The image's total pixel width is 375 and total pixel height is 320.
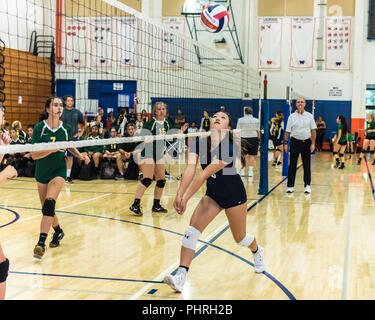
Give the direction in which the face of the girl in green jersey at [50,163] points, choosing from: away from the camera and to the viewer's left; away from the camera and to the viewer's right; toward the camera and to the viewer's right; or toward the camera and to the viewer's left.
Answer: toward the camera and to the viewer's right

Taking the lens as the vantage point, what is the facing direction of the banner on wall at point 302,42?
facing the viewer

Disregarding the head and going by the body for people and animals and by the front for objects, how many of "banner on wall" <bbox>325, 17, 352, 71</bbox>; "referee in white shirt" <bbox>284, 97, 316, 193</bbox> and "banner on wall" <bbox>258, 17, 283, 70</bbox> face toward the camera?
3

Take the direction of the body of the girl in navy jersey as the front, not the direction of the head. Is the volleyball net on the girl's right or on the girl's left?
on the girl's right

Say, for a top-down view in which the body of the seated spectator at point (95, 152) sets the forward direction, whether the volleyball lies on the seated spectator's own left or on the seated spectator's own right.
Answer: on the seated spectator's own left

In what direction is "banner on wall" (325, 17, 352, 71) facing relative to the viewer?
toward the camera

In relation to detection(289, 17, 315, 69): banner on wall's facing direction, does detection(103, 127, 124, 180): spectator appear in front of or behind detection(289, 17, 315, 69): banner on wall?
in front

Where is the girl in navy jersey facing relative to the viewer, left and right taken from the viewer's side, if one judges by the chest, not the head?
facing the viewer and to the left of the viewer

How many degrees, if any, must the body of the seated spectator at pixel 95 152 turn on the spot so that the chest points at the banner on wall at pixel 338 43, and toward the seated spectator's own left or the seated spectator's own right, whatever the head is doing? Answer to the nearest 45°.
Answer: approximately 135° to the seated spectator's own left

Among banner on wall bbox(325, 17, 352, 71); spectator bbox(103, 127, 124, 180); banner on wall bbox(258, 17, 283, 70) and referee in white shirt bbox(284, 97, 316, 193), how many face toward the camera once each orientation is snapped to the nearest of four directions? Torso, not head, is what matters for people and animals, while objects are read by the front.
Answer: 4

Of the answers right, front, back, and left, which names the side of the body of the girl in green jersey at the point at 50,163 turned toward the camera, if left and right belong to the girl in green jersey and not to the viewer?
front

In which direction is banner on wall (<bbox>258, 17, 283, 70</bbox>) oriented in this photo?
toward the camera
